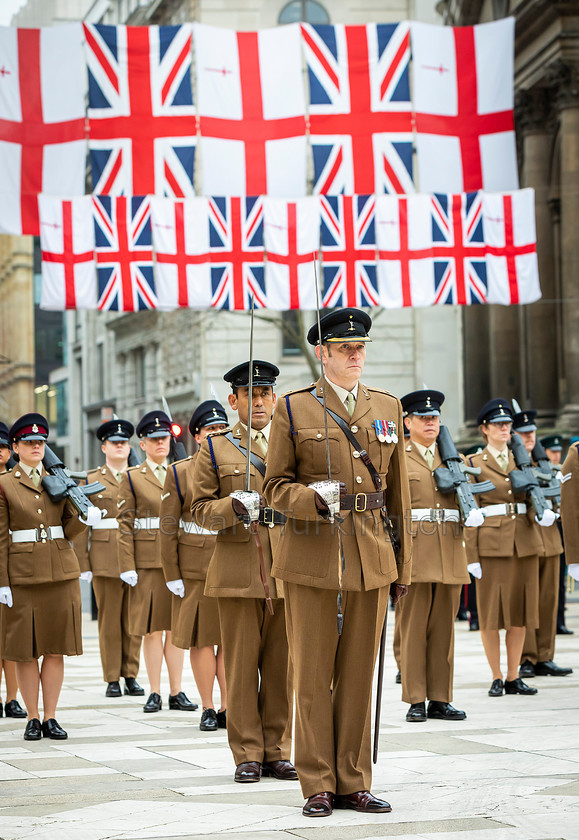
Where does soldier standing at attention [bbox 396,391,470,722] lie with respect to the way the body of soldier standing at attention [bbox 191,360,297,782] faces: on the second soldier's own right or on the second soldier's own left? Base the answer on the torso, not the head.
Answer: on the second soldier's own left

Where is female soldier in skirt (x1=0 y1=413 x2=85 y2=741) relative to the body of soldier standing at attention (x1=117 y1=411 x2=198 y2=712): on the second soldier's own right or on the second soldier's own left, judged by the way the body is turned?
on the second soldier's own right

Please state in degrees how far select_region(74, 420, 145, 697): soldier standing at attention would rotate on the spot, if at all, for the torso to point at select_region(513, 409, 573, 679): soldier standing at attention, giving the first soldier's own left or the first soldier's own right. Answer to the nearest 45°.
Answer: approximately 90° to the first soldier's own left

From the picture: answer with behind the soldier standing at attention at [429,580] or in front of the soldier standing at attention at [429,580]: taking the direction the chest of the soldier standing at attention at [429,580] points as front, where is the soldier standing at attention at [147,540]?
behind

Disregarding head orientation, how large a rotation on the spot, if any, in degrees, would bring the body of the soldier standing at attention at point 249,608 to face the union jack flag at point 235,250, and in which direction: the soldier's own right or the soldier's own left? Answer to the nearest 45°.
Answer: approximately 135° to the soldier's own left

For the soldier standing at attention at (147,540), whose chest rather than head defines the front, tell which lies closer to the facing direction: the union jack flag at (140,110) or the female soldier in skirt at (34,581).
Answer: the female soldier in skirt

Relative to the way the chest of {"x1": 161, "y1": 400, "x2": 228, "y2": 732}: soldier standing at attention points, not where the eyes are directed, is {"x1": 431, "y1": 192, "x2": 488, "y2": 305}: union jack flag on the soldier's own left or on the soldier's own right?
on the soldier's own left
